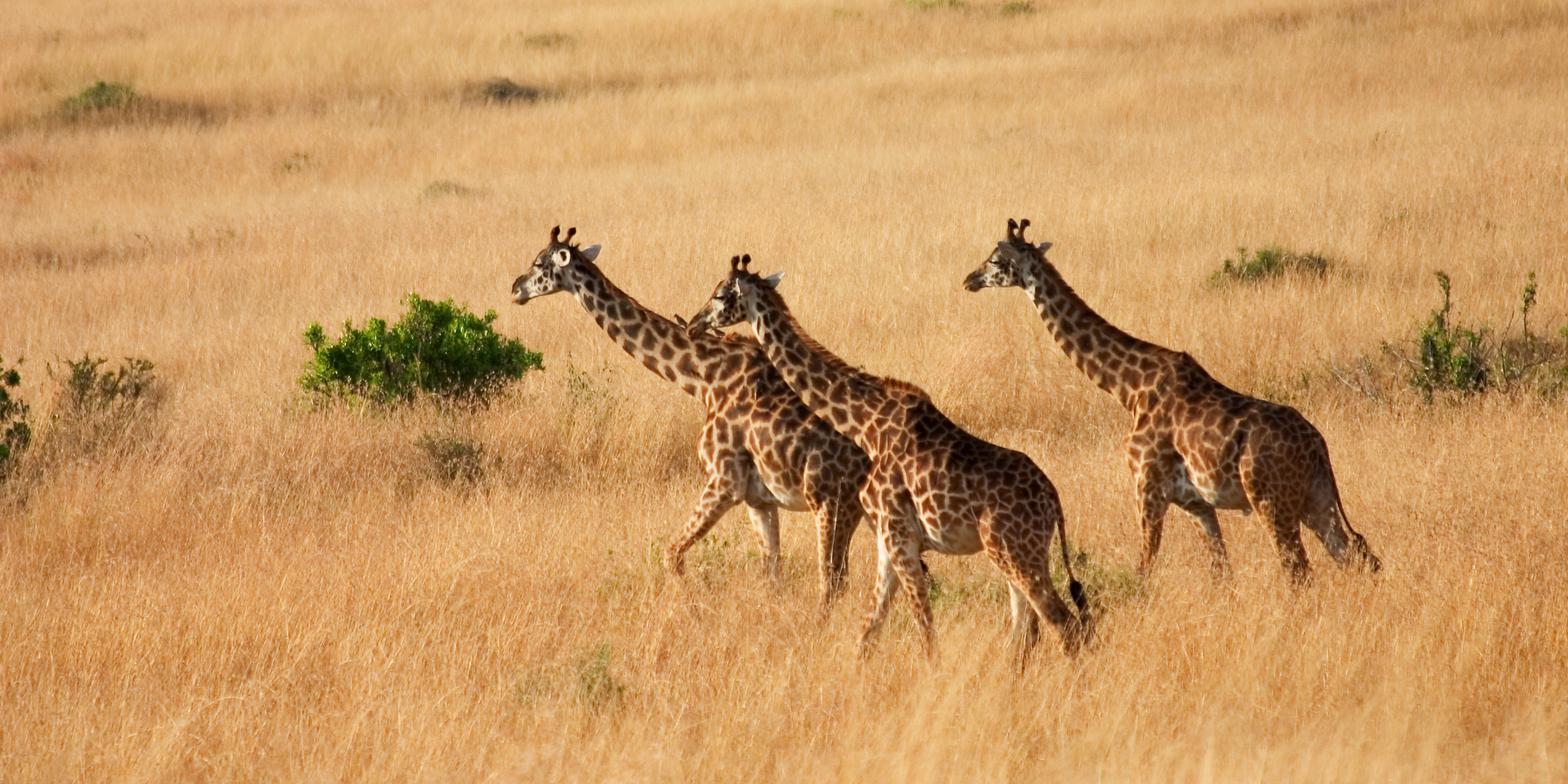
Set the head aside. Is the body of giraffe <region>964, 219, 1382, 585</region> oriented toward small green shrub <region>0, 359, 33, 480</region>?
yes

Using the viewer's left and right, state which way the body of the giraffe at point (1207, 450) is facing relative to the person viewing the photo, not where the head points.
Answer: facing to the left of the viewer

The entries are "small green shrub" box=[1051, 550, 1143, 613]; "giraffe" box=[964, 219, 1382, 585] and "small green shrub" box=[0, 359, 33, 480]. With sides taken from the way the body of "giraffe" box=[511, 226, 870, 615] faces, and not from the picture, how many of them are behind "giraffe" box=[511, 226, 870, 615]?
2

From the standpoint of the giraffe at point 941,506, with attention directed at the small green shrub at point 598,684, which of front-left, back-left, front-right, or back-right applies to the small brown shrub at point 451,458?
front-right

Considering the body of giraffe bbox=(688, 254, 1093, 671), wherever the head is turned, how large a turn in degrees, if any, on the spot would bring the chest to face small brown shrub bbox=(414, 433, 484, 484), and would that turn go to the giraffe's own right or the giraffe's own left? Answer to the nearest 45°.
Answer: approximately 45° to the giraffe's own right

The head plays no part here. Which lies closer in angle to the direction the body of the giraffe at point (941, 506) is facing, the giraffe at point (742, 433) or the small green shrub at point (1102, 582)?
the giraffe

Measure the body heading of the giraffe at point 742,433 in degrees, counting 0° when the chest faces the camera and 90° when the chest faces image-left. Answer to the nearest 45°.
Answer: approximately 90°

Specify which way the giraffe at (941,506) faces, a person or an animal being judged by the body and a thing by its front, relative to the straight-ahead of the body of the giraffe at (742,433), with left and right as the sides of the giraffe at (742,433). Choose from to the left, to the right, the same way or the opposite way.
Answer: the same way

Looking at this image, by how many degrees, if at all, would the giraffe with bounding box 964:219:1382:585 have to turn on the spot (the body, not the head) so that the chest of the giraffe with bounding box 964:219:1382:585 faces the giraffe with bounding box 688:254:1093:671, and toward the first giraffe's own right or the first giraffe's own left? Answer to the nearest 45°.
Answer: approximately 45° to the first giraffe's own left

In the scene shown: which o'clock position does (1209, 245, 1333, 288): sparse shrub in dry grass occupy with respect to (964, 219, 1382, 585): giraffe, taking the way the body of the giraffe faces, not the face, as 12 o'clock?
The sparse shrub in dry grass is roughly at 3 o'clock from the giraffe.

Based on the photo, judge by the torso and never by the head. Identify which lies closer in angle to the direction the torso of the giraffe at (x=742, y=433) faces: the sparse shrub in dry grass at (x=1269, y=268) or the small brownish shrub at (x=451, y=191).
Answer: the small brownish shrub

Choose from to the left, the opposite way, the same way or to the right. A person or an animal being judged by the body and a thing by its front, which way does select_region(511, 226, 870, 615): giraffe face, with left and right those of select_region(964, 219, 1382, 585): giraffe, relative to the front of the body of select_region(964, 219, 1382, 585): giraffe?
the same way

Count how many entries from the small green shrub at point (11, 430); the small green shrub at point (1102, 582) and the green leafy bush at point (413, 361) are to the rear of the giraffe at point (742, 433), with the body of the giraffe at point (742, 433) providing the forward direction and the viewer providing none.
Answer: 1

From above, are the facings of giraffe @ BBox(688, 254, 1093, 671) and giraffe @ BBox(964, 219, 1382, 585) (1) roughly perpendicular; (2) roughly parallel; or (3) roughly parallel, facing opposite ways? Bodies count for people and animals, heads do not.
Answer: roughly parallel

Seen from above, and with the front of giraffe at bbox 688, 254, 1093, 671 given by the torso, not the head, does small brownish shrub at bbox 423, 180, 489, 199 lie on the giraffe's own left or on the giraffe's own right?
on the giraffe's own right

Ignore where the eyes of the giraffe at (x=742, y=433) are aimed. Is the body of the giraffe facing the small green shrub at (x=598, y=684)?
no

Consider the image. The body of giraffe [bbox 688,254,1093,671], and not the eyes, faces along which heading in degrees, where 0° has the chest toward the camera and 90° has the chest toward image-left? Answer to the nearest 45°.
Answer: approximately 90°

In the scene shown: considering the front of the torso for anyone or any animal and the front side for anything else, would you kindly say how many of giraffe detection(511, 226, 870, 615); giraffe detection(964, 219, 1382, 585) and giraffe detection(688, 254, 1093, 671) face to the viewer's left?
3
